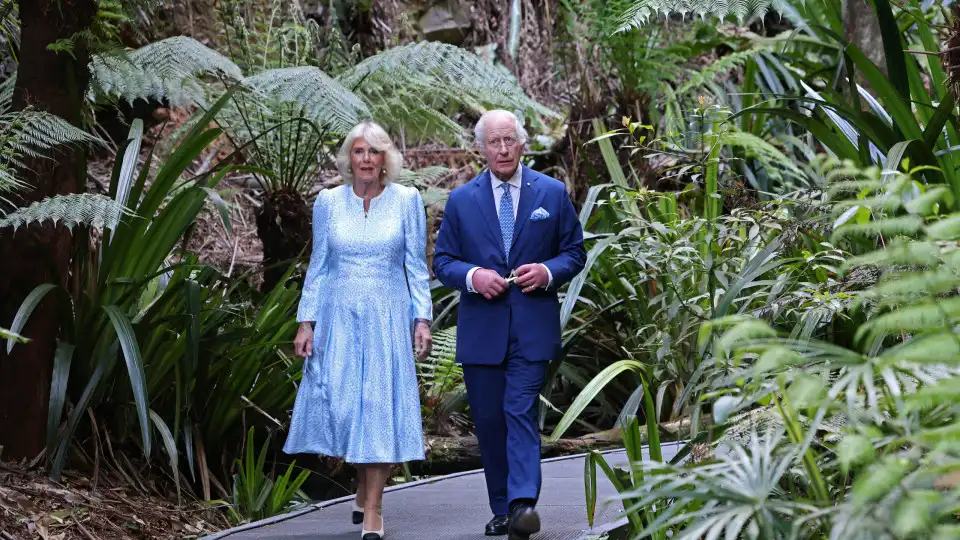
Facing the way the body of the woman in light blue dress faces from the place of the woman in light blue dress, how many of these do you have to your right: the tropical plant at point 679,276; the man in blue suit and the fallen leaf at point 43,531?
1

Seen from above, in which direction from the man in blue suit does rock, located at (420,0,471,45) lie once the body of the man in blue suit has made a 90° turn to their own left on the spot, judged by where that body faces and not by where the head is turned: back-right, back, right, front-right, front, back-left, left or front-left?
left

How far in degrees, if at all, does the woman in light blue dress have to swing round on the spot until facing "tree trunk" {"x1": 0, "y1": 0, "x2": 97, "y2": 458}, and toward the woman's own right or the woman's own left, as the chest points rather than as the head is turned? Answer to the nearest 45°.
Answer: approximately 90° to the woman's own right

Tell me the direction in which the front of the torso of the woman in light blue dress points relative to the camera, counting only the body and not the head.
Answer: toward the camera

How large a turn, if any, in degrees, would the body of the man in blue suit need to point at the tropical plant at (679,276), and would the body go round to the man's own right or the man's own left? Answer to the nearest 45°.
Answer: approximately 135° to the man's own left

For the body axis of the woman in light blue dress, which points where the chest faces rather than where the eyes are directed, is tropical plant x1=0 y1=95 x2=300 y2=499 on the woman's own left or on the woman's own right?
on the woman's own right

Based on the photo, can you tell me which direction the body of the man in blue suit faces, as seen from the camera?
toward the camera

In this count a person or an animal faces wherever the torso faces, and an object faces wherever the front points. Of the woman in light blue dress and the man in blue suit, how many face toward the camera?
2

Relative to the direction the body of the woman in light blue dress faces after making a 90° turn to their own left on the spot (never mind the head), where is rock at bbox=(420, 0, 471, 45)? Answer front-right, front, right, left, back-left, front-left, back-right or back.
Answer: left
